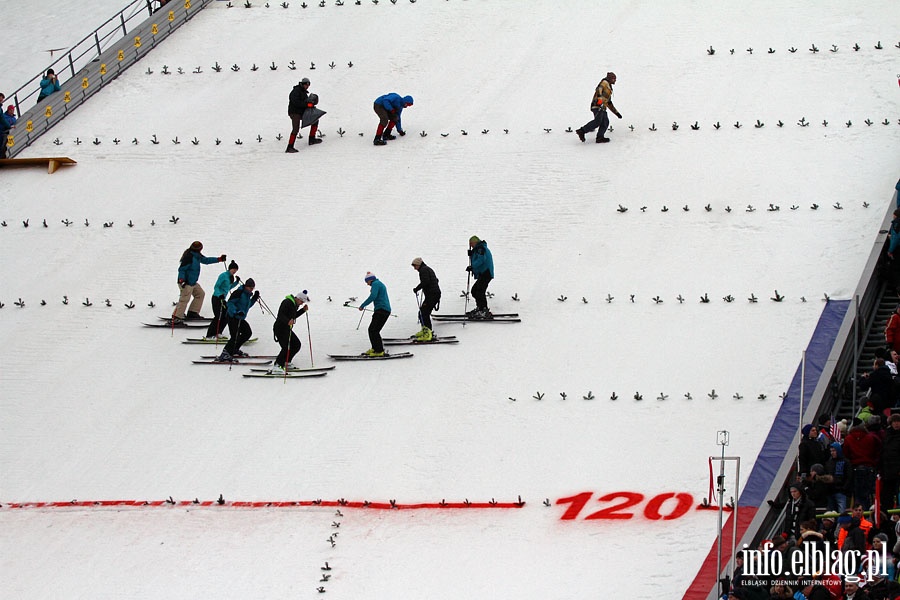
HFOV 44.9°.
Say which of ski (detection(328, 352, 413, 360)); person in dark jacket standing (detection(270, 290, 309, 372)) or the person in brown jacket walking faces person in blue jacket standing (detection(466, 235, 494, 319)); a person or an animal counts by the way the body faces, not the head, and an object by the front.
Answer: person in dark jacket standing (detection(270, 290, 309, 372))

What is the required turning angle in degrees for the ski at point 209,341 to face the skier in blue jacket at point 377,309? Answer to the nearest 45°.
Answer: approximately 45° to its right

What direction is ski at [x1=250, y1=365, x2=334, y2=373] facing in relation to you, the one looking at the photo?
facing to the right of the viewer

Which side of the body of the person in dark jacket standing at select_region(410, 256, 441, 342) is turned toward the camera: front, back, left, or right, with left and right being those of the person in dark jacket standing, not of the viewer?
left

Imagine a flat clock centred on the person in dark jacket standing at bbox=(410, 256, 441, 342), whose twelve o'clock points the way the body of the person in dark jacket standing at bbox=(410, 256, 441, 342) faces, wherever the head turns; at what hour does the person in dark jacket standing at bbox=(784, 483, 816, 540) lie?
the person in dark jacket standing at bbox=(784, 483, 816, 540) is roughly at 8 o'clock from the person in dark jacket standing at bbox=(410, 256, 441, 342).

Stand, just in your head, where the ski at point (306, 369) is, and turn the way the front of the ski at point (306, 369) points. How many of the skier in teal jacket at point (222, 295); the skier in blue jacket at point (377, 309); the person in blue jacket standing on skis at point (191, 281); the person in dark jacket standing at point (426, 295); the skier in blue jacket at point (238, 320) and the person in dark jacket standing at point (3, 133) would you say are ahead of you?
2

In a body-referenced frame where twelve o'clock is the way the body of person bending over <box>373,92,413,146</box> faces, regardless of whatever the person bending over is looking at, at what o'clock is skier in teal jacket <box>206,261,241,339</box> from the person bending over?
The skier in teal jacket is roughly at 4 o'clock from the person bending over.

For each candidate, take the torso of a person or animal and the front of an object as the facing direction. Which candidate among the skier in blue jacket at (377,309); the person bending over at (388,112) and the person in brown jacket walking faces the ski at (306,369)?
the skier in blue jacket
